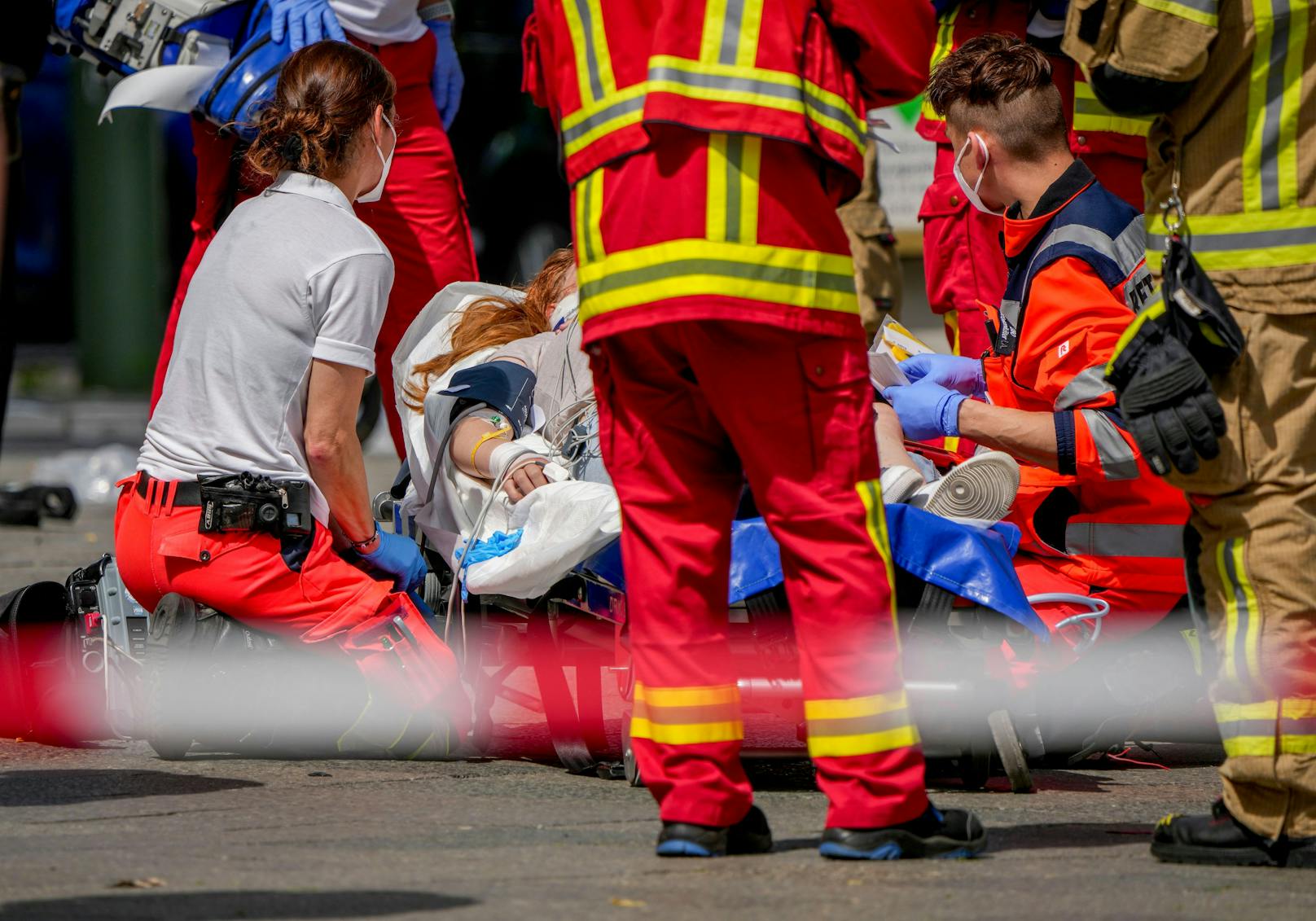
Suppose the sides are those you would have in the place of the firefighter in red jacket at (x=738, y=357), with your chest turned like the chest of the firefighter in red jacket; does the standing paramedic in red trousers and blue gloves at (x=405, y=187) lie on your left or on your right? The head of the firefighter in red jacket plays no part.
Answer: on your left

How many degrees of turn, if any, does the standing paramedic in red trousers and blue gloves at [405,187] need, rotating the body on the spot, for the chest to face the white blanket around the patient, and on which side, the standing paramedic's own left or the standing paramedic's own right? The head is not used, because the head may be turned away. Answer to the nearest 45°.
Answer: approximately 45° to the standing paramedic's own left

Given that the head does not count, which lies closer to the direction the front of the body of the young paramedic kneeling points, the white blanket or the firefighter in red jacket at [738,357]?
the white blanket

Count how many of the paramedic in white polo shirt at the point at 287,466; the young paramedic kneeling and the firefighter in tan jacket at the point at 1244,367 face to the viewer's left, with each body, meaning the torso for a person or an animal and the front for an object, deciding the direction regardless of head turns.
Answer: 2

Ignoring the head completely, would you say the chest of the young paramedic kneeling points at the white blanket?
yes

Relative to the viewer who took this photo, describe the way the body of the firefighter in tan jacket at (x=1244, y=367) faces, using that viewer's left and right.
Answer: facing to the left of the viewer

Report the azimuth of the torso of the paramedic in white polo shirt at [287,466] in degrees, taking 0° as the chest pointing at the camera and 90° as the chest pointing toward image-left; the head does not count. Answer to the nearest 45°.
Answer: approximately 225°

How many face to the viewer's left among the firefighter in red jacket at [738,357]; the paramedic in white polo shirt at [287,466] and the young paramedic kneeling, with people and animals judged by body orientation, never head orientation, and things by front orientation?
1

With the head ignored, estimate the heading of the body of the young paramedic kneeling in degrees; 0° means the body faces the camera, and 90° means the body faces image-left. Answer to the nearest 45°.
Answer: approximately 90°

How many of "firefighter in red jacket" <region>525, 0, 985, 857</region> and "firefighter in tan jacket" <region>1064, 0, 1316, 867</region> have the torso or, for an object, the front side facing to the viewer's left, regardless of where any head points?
1
